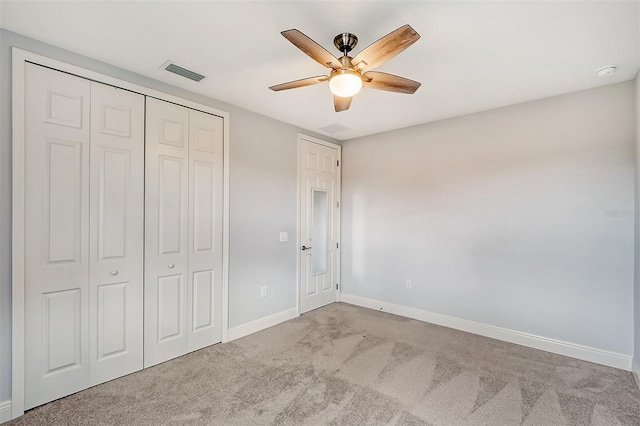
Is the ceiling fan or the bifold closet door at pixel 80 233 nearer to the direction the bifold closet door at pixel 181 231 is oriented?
the ceiling fan

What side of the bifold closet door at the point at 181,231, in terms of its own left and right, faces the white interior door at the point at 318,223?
left

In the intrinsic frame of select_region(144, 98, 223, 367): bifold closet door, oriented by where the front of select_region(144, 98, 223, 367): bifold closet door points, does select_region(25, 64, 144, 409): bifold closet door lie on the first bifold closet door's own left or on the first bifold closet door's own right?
on the first bifold closet door's own right

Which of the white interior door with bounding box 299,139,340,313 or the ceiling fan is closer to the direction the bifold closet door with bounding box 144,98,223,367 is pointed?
the ceiling fan

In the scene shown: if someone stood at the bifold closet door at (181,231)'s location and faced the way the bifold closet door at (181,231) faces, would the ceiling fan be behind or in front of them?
in front

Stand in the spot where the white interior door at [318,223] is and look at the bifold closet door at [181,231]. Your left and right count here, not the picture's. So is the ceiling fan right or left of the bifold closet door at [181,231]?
left

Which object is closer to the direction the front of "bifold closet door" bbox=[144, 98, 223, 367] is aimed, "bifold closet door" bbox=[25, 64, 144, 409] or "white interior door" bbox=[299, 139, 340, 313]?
the white interior door

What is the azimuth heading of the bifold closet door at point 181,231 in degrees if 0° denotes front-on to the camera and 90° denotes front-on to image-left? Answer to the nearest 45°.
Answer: approximately 315°
